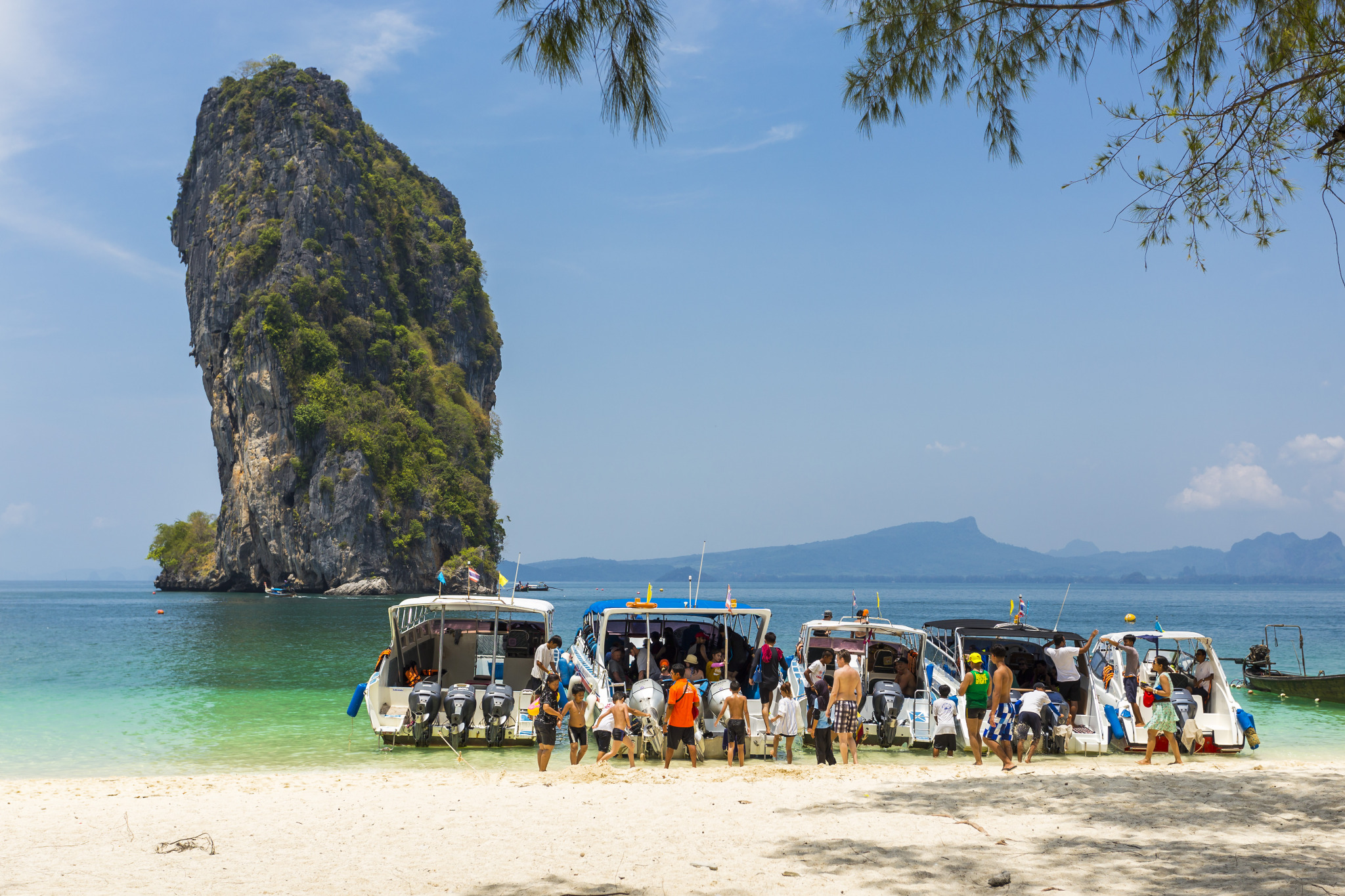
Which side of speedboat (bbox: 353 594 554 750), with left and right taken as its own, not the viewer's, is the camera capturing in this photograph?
back

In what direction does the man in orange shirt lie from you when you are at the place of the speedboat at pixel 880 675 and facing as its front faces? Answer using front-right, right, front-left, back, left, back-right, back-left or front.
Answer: back-left

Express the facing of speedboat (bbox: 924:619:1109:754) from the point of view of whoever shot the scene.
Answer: facing away from the viewer and to the left of the viewer

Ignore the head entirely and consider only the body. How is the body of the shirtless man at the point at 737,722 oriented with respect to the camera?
away from the camera

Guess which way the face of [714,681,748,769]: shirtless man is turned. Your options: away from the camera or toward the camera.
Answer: away from the camera

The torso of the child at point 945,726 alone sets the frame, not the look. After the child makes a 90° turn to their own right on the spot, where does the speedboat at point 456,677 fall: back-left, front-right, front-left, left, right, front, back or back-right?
back

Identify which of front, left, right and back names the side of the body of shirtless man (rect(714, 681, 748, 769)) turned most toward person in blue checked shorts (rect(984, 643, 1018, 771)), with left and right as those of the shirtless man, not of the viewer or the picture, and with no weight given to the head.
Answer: right

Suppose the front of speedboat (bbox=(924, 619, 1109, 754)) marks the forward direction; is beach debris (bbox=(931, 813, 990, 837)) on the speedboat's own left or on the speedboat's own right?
on the speedboat's own left

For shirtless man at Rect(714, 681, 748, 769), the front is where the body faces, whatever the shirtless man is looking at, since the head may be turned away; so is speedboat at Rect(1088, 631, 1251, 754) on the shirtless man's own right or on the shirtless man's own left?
on the shirtless man's own right

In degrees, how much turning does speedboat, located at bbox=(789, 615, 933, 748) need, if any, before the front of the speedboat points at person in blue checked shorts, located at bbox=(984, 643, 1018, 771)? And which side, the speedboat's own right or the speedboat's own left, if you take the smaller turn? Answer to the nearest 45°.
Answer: approximately 135° to the speedboat's own right

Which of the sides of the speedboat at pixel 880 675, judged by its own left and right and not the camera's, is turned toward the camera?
back

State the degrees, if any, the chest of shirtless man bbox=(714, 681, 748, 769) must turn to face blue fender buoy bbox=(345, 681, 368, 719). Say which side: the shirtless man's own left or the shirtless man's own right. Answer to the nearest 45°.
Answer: approximately 90° to the shirtless man's own left
